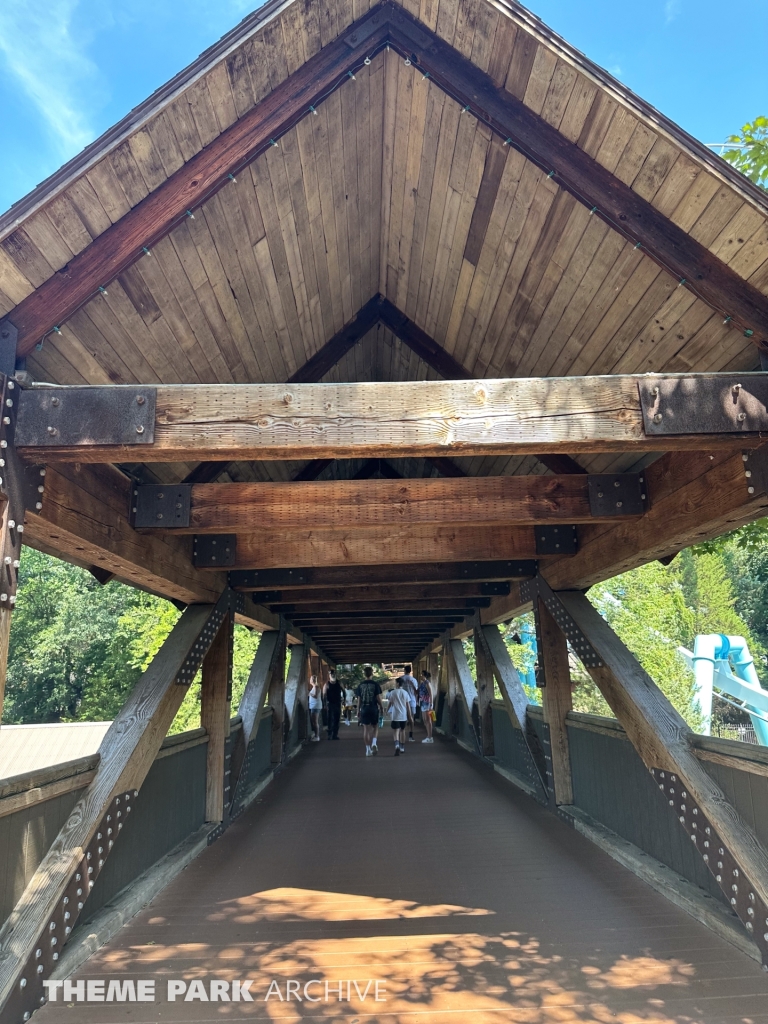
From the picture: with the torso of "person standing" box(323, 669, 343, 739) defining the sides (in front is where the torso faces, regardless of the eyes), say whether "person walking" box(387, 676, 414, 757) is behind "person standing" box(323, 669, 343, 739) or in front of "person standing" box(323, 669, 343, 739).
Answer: in front

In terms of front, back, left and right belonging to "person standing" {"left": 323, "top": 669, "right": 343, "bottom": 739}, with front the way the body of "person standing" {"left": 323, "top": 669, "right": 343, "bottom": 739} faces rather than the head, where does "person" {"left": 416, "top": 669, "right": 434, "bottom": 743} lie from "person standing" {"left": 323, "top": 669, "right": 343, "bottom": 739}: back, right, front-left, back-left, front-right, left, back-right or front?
left

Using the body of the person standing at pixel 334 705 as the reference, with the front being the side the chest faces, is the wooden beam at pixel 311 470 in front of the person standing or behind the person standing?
in front

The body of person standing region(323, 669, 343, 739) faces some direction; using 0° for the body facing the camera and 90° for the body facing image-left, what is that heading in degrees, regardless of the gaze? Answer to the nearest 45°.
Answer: approximately 0°
